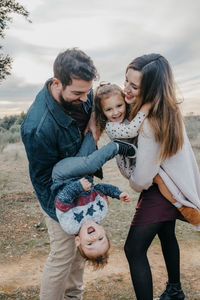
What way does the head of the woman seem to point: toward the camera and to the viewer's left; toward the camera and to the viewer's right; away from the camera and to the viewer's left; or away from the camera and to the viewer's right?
toward the camera and to the viewer's left

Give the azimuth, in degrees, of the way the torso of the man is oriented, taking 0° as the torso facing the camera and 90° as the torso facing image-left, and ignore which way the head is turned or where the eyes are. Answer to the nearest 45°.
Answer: approximately 315°

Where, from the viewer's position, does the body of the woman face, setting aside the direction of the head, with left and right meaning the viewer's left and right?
facing to the left of the viewer

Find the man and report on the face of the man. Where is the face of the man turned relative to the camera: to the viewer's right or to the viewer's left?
to the viewer's right

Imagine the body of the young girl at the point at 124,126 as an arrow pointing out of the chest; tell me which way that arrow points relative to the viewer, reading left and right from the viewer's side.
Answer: facing the viewer and to the right of the viewer
